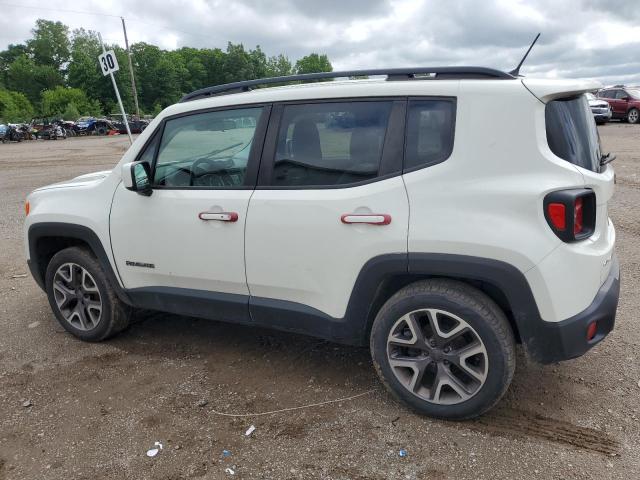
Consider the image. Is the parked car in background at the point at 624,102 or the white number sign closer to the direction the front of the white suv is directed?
the white number sign

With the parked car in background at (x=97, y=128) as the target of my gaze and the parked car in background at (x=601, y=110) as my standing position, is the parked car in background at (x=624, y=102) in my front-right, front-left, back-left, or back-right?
back-right

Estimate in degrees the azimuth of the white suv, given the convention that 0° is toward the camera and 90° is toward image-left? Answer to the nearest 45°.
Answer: approximately 135°

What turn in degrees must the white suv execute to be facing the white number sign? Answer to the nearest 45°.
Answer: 0° — it already faces it

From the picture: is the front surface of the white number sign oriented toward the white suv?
yes

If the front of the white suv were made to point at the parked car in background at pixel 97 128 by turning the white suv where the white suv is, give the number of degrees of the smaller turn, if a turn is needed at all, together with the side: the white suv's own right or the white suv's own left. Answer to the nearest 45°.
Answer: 0° — it already faces it

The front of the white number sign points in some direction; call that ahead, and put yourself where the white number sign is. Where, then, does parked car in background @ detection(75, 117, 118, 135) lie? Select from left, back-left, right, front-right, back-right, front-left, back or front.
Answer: back

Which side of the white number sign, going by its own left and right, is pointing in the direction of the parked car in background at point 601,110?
left
